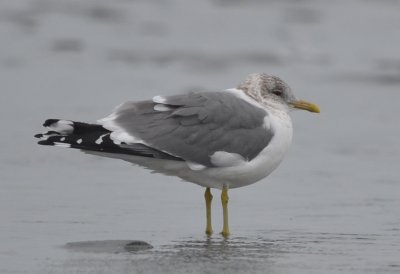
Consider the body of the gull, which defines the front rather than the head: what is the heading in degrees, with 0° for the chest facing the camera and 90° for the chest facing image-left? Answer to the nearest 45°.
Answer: approximately 270°
